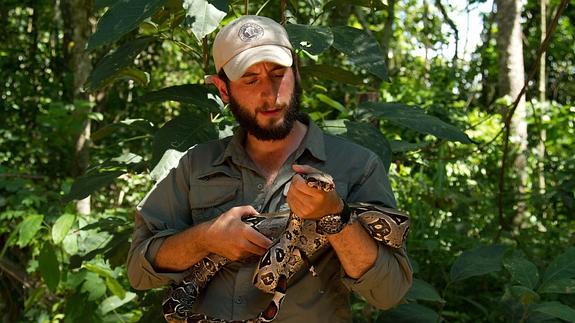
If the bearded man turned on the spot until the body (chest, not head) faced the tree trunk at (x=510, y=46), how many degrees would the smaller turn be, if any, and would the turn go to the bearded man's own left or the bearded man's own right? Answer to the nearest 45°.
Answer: approximately 135° to the bearded man's own left

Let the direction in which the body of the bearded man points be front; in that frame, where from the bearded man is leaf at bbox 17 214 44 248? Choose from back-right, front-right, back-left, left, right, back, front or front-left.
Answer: back-right

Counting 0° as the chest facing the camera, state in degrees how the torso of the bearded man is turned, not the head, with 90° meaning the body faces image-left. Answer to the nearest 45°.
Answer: approximately 0°

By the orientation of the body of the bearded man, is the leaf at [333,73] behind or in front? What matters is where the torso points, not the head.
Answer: behind

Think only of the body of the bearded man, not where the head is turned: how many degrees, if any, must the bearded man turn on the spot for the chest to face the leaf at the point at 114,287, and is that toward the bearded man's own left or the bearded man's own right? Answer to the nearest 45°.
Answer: approximately 135° to the bearded man's own right

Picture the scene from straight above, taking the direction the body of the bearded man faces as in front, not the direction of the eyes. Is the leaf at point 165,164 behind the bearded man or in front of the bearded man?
behind

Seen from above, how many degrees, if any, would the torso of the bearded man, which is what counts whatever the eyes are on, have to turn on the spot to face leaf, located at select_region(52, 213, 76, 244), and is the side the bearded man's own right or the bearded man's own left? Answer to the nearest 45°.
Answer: approximately 135° to the bearded man's own right
